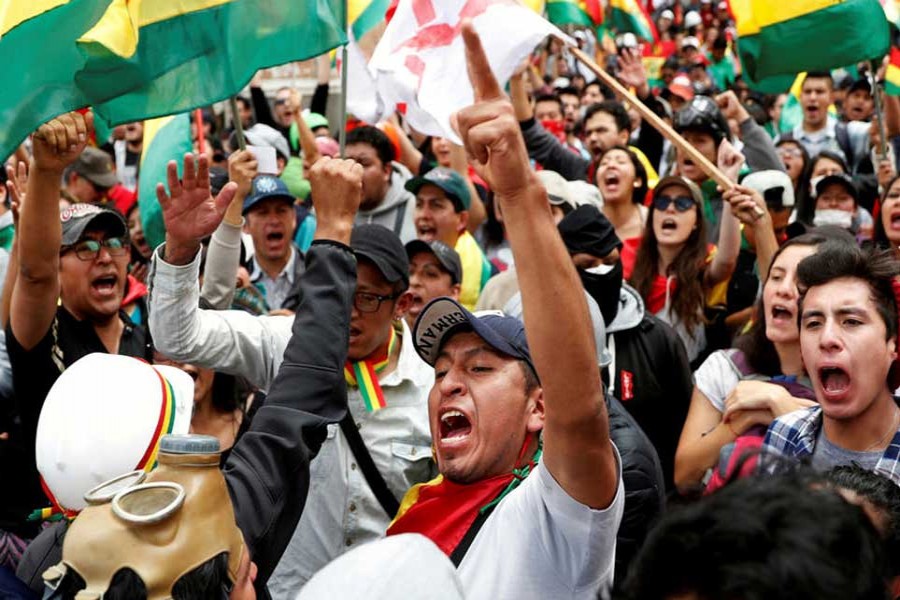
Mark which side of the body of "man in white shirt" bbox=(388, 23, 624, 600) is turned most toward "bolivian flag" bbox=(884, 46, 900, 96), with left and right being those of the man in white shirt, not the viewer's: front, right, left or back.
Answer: back

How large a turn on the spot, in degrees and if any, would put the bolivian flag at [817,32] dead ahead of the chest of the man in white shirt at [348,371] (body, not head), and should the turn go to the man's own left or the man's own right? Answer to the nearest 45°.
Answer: approximately 180°

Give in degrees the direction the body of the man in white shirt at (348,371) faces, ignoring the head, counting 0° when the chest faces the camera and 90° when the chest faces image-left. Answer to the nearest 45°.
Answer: approximately 45°

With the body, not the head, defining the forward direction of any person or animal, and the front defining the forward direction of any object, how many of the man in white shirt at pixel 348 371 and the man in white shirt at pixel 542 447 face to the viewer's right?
0

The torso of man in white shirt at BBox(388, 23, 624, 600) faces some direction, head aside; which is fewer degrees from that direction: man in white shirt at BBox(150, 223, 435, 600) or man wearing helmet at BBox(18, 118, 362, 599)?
the man wearing helmet

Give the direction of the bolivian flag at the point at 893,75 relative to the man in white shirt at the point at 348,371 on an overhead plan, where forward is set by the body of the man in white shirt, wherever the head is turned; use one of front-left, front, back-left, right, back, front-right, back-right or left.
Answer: back

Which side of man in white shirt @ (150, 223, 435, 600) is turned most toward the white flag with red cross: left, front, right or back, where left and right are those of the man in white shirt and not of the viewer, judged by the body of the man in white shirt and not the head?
back

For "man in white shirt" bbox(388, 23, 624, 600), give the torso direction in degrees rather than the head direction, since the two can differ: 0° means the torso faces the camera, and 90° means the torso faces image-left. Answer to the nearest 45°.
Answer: approximately 45°

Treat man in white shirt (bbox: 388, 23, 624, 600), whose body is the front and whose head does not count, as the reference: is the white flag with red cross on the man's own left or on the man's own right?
on the man's own right

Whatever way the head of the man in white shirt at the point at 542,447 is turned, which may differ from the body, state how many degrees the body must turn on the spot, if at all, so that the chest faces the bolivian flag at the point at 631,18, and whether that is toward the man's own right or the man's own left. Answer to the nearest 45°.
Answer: approximately 135° to the man's own right

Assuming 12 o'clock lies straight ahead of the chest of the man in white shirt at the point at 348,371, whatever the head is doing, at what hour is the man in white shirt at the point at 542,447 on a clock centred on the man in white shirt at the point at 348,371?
the man in white shirt at the point at 542,447 is roughly at 10 o'clock from the man in white shirt at the point at 348,371.
